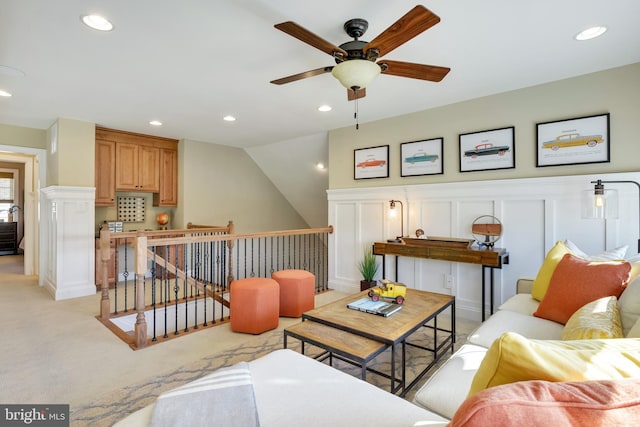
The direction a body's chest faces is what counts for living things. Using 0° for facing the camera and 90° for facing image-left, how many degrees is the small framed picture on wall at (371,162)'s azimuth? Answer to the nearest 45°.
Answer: approximately 45°

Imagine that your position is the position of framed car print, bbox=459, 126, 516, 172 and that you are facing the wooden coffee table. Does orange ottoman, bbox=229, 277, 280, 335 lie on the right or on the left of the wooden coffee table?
right

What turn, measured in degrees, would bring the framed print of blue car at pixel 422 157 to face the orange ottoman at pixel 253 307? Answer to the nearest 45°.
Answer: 0° — it already faces it

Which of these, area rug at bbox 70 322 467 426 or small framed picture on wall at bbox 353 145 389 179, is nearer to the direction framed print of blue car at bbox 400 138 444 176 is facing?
the area rug

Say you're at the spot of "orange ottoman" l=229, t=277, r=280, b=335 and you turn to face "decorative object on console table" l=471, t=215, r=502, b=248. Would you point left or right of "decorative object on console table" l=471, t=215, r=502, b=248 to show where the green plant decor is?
left

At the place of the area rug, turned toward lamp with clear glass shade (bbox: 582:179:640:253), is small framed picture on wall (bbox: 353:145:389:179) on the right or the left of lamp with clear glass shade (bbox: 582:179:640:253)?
left

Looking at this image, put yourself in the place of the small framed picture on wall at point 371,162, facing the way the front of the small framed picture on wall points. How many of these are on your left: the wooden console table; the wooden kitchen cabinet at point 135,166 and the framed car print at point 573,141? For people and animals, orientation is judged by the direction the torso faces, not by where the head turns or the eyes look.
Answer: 2
